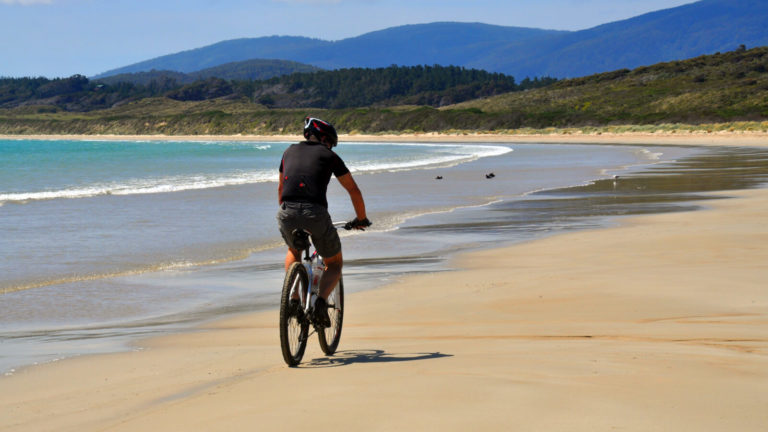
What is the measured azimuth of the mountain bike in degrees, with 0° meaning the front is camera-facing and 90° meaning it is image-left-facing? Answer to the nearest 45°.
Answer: approximately 180°
